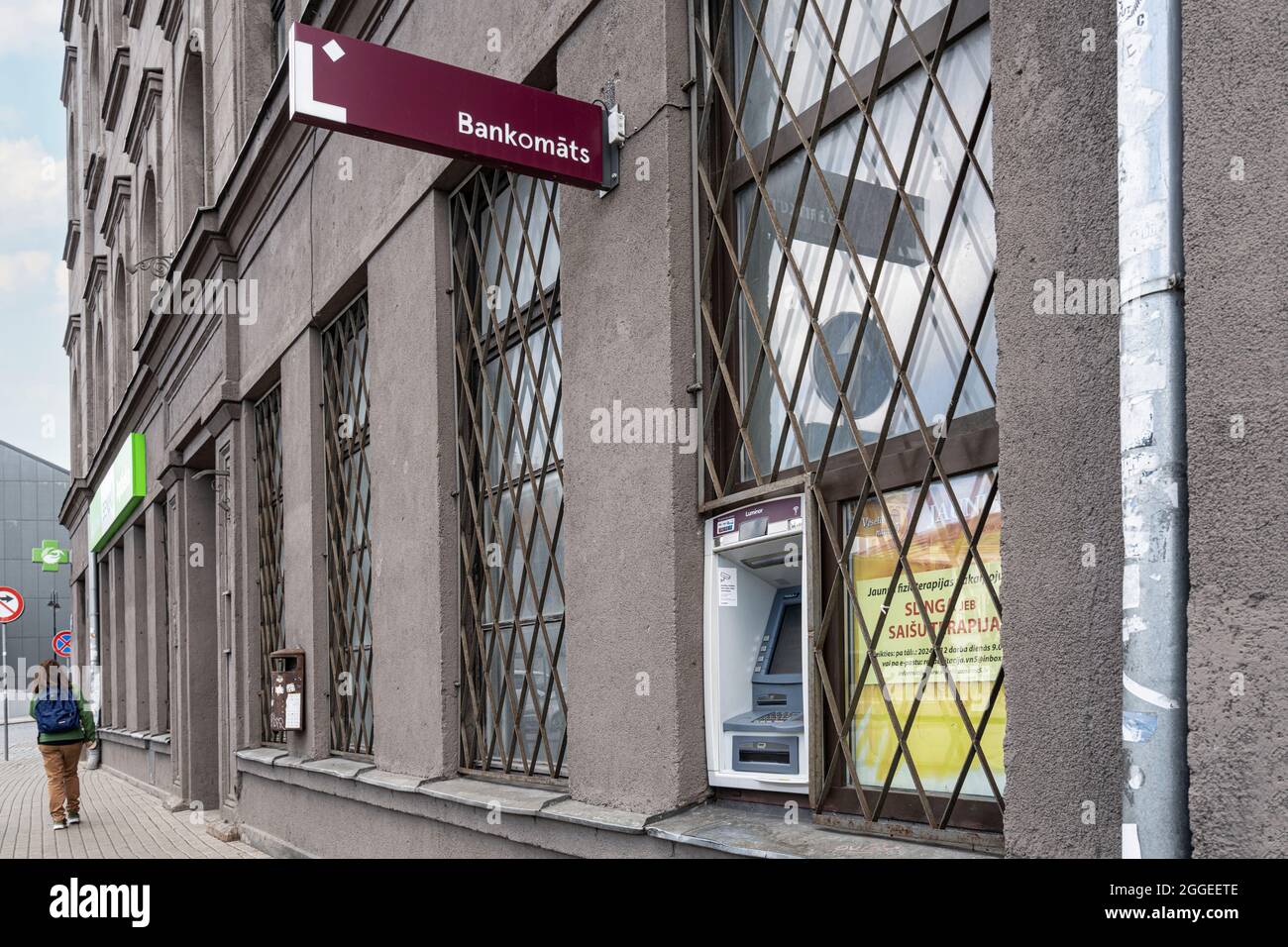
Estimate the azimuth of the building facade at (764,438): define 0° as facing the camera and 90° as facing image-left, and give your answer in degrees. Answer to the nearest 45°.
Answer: approximately 45°

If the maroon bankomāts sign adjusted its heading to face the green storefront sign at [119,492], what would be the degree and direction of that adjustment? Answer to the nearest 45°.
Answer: approximately 135° to its left

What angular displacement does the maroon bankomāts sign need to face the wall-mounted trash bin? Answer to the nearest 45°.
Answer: approximately 135° to its left

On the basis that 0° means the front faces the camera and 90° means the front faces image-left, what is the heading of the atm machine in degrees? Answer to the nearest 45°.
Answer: approximately 45°

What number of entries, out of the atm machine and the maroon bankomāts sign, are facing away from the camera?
0

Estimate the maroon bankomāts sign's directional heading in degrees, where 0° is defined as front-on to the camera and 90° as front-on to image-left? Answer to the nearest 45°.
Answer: approximately 315°

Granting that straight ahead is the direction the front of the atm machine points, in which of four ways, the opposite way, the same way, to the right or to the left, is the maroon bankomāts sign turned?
to the left
